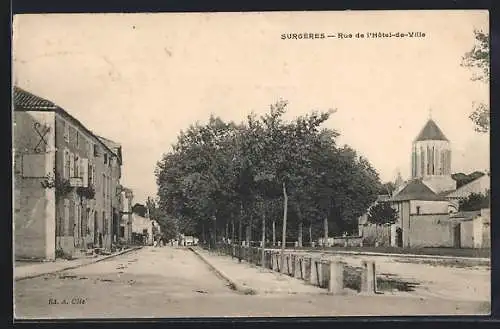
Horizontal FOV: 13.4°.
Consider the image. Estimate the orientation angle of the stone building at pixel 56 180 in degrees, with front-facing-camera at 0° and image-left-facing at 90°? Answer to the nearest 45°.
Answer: approximately 270°
